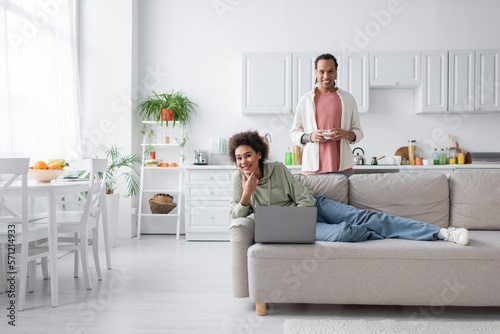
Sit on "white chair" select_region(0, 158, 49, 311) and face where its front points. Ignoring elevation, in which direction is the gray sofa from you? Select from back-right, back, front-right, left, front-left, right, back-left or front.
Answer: right

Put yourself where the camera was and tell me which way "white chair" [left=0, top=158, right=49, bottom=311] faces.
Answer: facing away from the viewer and to the right of the viewer

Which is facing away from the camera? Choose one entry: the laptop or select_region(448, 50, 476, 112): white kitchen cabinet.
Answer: the laptop

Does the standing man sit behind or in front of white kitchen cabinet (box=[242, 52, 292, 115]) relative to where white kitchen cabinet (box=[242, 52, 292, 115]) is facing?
in front

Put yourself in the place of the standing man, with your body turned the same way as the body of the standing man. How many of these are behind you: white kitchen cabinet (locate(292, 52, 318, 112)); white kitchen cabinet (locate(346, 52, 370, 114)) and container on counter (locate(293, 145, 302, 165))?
3

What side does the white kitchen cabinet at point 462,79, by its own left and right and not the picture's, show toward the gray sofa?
front

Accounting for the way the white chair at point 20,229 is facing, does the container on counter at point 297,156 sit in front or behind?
in front

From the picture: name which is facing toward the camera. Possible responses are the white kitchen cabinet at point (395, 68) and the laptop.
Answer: the white kitchen cabinet

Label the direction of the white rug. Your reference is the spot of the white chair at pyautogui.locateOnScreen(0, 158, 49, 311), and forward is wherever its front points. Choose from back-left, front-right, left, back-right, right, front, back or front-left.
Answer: right

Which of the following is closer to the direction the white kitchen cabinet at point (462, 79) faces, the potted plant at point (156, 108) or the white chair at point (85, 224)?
the white chair

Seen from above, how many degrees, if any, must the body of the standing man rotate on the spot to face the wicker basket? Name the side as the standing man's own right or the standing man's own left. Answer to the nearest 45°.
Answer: approximately 135° to the standing man's own right

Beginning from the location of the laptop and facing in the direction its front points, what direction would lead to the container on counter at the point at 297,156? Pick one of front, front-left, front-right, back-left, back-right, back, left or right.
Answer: front

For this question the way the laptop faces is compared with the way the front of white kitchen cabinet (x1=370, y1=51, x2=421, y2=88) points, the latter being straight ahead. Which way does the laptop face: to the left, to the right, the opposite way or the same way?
the opposite way

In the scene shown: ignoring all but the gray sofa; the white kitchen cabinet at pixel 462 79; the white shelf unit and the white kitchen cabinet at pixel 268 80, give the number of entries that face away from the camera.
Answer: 0

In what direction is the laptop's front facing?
away from the camera

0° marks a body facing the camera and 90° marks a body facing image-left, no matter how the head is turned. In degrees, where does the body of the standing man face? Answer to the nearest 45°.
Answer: approximately 0°

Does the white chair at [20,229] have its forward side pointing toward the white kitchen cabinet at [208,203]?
yes

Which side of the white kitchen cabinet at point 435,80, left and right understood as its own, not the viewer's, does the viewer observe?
front

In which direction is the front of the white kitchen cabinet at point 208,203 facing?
toward the camera

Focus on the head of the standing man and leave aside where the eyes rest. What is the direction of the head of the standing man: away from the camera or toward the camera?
toward the camera

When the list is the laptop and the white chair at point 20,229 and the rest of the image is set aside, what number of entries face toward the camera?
0
